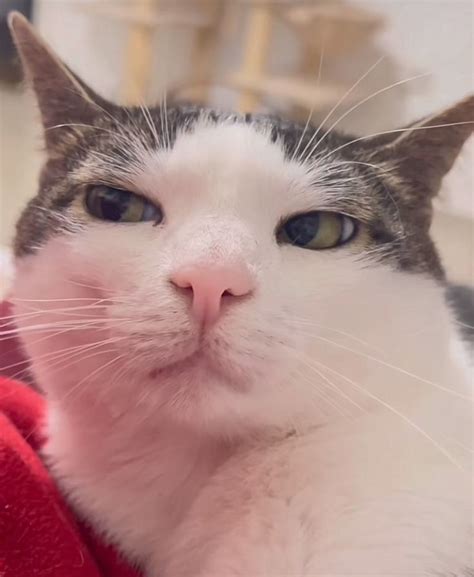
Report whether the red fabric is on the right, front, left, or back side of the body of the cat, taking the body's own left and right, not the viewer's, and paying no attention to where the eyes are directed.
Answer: right

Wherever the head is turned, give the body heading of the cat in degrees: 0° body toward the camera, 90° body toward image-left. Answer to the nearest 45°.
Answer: approximately 0°
